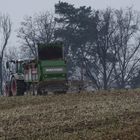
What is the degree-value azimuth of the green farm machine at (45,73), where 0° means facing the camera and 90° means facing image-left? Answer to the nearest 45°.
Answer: approximately 135°
